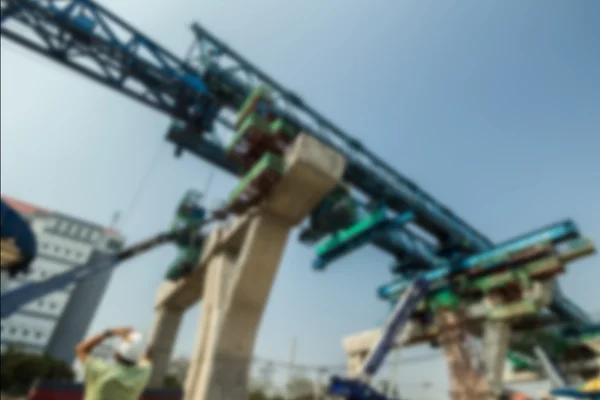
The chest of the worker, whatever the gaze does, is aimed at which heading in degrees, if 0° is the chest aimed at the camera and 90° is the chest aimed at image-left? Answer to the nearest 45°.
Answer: approximately 180°

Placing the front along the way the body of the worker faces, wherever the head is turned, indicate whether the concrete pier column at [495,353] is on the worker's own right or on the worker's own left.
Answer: on the worker's own right

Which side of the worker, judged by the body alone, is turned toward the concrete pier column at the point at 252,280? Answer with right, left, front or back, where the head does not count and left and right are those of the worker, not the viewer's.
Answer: front

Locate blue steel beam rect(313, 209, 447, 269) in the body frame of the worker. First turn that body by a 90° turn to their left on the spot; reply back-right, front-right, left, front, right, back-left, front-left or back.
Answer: back-right
